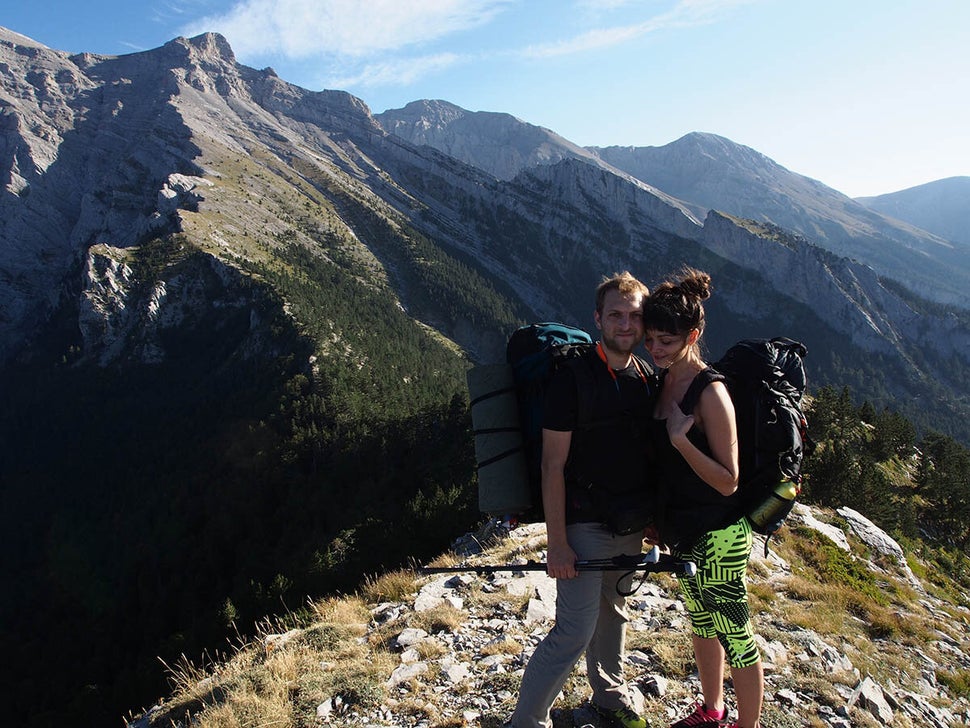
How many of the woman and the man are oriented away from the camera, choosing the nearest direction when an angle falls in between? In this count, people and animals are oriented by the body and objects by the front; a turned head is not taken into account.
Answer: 0

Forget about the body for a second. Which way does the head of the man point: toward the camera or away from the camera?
toward the camera

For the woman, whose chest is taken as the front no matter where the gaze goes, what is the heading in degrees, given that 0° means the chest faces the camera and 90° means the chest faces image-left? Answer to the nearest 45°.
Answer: approximately 45°

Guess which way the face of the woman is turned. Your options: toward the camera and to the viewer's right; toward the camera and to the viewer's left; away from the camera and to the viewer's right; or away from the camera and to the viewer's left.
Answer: toward the camera and to the viewer's left
